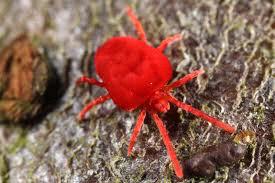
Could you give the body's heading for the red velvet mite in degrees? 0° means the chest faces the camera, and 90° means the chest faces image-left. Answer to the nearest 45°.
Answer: approximately 315°
